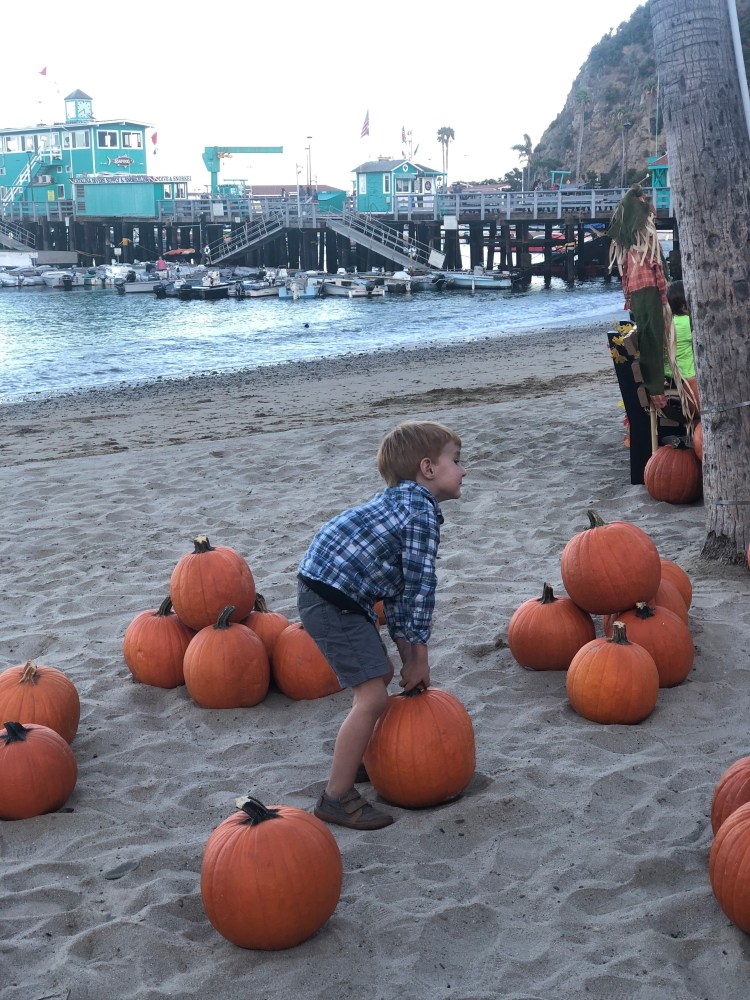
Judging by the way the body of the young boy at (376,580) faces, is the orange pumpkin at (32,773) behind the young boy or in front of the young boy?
behind

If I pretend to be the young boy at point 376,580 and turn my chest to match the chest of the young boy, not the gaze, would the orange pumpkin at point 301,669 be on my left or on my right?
on my left

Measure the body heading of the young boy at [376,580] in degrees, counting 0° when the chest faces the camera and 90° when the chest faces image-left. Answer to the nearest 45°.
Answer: approximately 270°

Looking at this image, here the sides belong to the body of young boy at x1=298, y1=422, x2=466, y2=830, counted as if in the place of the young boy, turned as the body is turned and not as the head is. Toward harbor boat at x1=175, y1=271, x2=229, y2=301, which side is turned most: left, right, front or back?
left

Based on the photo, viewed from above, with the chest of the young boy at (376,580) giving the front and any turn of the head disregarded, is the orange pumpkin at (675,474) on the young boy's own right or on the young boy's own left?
on the young boy's own left

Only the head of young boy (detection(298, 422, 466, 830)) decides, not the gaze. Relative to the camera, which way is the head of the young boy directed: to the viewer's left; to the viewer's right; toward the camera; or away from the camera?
to the viewer's right

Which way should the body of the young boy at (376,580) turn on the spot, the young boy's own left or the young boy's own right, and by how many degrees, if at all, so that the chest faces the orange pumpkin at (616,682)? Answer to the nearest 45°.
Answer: approximately 45° to the young boy's own left
